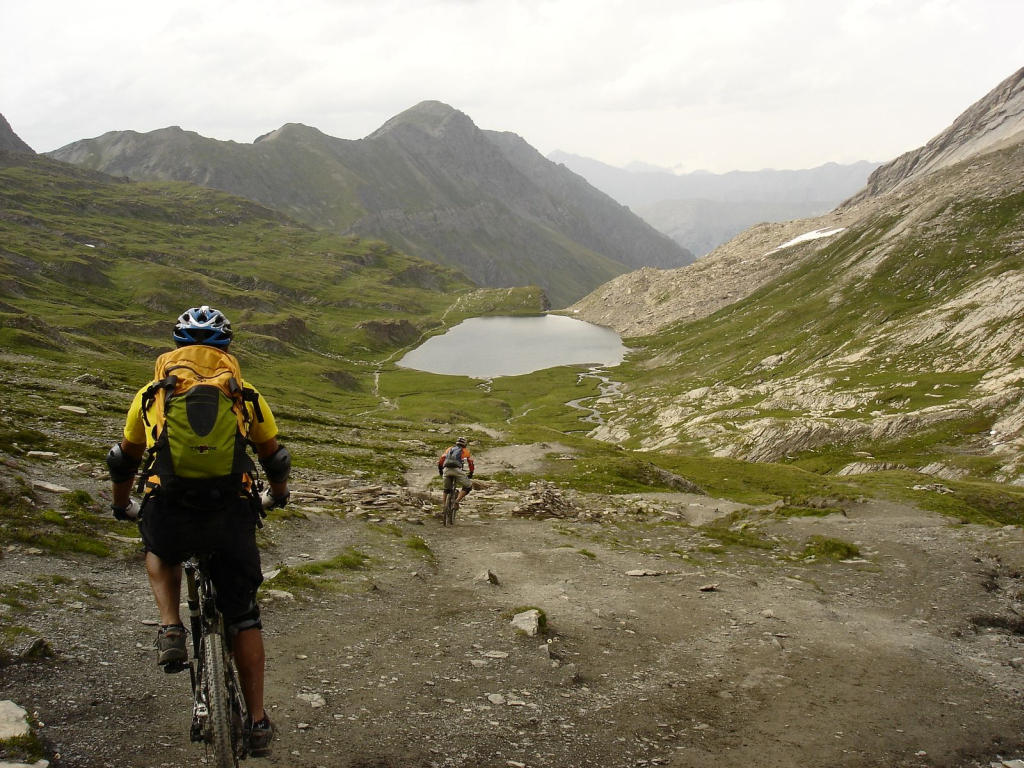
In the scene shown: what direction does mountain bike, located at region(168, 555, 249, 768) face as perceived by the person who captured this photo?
facing away from the viewer

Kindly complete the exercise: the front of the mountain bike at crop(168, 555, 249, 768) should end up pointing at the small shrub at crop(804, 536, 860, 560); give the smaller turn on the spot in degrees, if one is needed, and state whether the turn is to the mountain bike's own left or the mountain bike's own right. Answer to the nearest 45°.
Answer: approximately 45° to the mountain bike's own right

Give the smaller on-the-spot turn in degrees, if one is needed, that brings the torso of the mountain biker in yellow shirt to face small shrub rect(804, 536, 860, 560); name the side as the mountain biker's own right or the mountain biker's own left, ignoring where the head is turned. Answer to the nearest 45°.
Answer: approximately 45° to the mountain biker's own right

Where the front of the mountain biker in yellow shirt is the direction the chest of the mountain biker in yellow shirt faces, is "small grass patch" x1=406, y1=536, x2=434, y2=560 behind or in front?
in front

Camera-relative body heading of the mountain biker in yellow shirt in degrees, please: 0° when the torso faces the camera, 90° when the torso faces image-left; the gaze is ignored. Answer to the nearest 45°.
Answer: approximately 180°

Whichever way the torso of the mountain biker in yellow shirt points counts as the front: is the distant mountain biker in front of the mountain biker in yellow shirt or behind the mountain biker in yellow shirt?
in front
